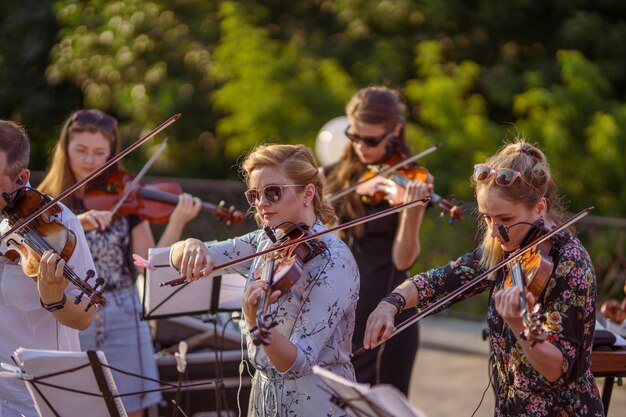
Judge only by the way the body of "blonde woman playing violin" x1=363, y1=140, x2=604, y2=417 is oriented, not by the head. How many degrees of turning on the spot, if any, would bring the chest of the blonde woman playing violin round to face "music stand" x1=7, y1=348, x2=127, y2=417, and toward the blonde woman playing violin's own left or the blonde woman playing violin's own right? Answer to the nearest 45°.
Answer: approximately 45° to the blonde woman playing violin's own right

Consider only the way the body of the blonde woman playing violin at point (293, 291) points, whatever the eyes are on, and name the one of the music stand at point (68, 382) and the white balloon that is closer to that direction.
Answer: the music stand

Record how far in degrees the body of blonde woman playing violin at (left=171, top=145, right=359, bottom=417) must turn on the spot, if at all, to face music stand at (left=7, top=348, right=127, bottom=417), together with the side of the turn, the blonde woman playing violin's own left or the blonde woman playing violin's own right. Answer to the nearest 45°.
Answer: approximately 45° to the blonde woman playing violin's own right

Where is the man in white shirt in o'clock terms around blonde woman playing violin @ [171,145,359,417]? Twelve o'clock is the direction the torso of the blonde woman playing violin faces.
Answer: The man in white shirt is roughly at 2 o'clock from the blonde woman playing violin.

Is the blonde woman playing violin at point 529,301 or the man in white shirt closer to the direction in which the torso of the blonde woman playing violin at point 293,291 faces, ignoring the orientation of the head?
the man in white shirt

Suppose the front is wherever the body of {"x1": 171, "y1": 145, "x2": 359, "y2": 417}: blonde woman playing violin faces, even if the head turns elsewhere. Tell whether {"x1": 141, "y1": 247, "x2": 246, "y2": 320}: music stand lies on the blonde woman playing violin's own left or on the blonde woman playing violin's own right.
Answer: on the blonde woman playing violin's own right

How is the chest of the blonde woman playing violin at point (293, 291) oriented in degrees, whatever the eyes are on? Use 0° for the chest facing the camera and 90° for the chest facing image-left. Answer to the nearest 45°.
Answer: approximately 45°

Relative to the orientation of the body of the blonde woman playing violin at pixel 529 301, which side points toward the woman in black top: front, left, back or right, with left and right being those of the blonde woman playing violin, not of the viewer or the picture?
right
